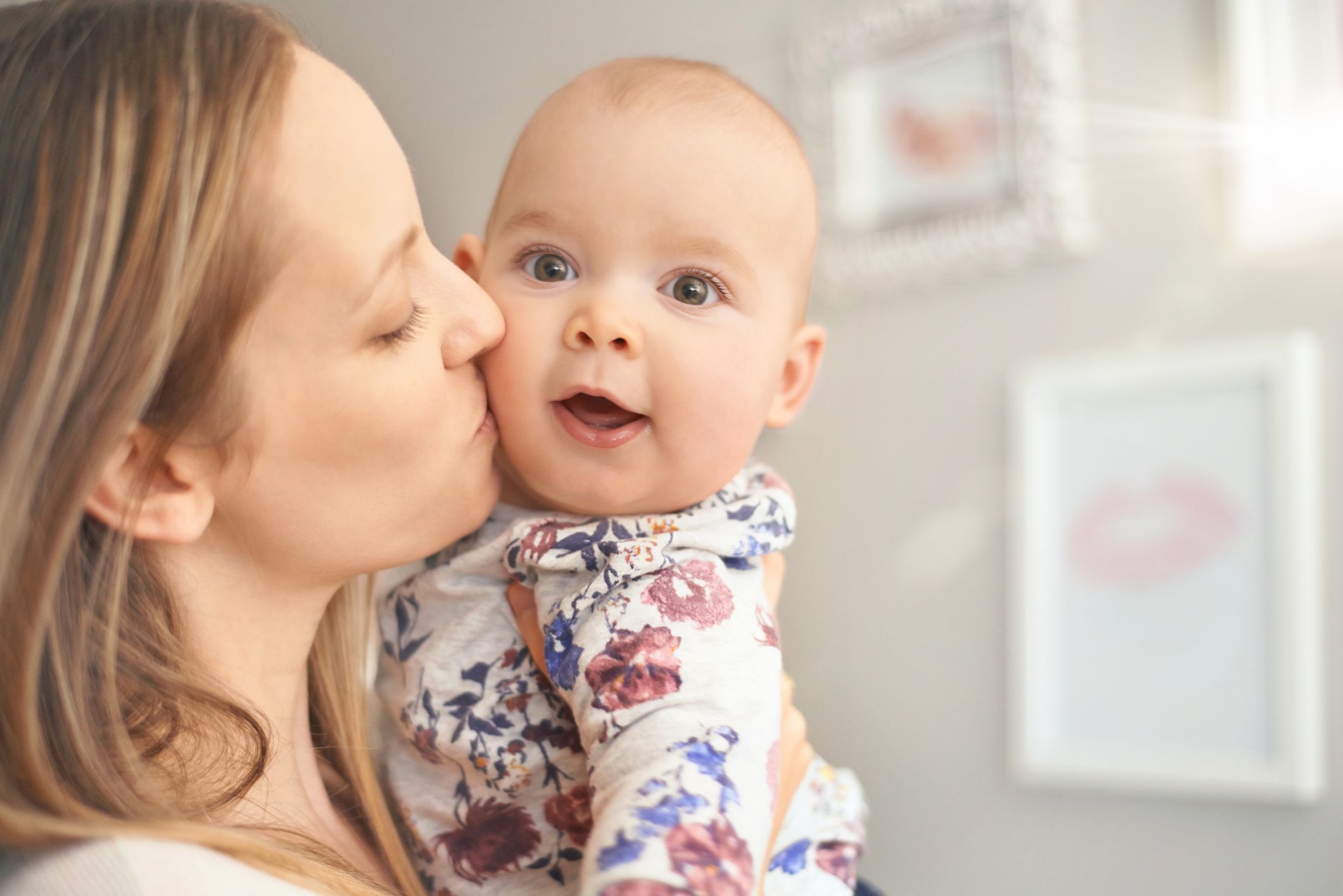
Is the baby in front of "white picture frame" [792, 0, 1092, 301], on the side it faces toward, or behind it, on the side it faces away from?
in front

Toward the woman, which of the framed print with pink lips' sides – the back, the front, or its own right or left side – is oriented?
front

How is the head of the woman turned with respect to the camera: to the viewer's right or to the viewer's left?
to the viewer's right

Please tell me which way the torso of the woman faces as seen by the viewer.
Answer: to the viewer's right

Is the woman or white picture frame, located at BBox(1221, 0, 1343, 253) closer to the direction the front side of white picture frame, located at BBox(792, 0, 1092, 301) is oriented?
the woman

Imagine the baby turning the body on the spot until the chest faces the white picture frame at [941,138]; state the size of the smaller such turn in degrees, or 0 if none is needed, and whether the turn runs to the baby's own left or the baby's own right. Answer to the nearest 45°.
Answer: approximately 180°

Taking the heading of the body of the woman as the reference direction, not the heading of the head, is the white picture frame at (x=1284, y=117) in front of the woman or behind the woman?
in front

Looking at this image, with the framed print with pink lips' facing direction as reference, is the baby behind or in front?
in front
